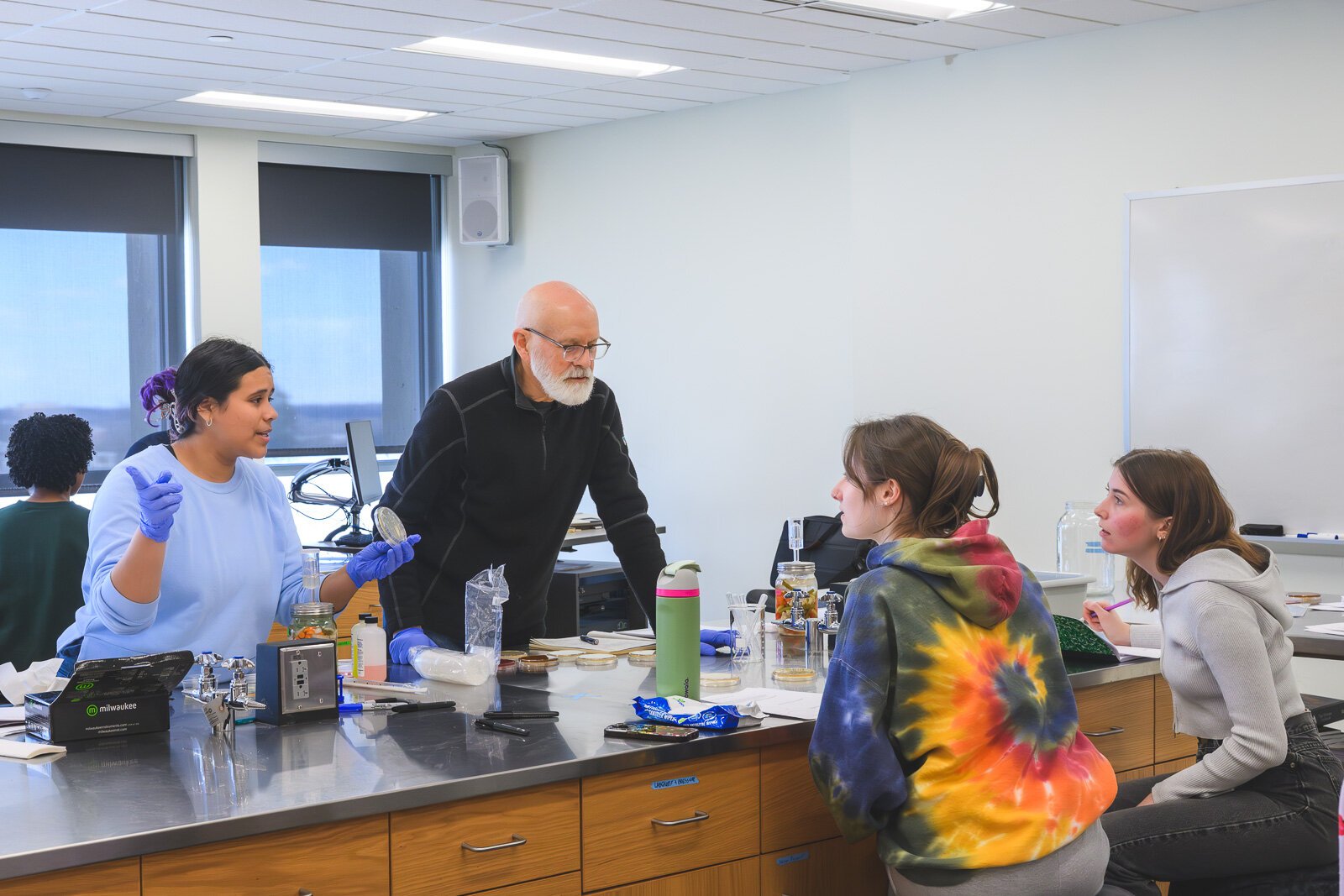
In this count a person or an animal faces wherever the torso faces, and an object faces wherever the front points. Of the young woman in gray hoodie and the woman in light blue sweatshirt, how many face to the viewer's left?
1

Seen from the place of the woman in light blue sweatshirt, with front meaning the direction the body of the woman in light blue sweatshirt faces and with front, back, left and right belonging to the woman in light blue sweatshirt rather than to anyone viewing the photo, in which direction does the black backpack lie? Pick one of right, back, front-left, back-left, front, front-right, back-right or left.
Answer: left

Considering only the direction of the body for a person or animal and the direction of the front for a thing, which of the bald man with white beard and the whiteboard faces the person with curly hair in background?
the whiteboard

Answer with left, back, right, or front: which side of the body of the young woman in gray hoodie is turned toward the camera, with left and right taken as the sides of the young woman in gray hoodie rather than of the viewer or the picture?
left

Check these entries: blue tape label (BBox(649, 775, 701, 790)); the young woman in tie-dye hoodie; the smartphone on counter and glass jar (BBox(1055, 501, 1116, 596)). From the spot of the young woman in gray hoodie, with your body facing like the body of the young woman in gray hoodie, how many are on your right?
1

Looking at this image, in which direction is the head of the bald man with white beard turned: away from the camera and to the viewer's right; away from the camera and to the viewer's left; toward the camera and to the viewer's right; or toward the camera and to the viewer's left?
toward the camera and to the viewer's right

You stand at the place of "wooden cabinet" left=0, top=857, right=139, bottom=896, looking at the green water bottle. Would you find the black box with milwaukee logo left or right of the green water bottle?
left

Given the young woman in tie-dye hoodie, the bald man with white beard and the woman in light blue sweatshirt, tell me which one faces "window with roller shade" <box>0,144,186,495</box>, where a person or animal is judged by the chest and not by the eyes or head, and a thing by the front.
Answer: the young woman in tie-dye hoodie

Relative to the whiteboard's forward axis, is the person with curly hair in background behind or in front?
in front

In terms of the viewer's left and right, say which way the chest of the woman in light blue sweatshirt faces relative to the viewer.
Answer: facing the viewer and to the right of the viewer

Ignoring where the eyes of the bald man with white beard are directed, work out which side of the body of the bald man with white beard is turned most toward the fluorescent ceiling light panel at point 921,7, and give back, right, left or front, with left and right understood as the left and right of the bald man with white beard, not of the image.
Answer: left

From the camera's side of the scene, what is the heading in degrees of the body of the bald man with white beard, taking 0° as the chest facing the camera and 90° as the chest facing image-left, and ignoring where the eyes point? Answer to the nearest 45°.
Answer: approximately 315°

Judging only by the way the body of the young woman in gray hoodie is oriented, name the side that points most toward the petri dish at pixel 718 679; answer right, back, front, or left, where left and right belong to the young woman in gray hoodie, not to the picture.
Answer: front

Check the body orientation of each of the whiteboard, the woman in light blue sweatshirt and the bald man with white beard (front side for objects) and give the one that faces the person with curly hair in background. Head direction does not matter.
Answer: the whiteboard

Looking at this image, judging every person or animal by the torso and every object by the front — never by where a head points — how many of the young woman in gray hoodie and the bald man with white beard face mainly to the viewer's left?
1
